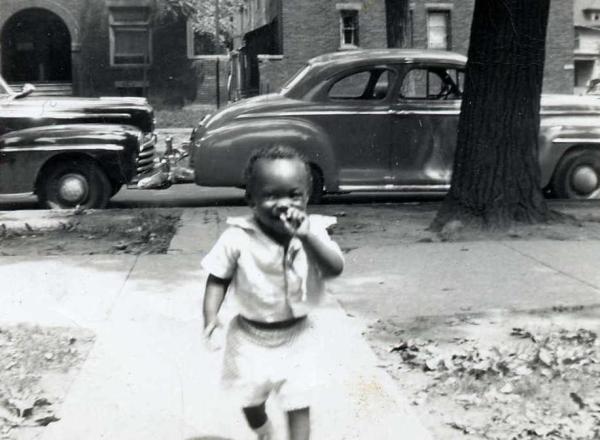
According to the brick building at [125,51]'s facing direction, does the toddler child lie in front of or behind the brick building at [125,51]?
in front

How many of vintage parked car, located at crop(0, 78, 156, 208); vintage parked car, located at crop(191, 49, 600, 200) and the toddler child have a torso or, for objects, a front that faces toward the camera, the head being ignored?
1

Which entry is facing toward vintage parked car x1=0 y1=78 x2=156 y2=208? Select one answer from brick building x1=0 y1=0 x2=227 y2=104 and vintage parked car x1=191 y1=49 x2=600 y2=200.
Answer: the brick building

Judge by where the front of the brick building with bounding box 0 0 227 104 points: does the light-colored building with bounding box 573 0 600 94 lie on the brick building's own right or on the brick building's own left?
on the brick building's own left

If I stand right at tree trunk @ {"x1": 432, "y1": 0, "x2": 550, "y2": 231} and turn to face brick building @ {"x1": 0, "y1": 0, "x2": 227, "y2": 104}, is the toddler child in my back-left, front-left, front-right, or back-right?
back-left

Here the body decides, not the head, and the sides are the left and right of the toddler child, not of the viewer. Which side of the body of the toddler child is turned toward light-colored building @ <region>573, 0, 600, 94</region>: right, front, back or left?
back

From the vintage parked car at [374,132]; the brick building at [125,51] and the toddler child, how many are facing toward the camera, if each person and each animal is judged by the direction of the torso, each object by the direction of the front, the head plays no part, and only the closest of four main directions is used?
2

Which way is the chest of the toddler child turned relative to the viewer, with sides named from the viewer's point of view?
facing the viewer

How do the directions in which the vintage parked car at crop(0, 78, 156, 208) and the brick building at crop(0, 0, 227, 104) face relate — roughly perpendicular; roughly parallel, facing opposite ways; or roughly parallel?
roughly perpendicular

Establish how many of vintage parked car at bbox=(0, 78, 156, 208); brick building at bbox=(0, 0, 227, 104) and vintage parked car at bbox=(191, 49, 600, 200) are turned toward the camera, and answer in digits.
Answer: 1

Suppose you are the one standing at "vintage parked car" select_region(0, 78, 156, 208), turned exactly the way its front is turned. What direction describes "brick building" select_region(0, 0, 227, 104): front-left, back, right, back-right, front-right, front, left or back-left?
left

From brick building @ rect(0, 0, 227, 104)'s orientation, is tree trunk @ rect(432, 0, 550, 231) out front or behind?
out front

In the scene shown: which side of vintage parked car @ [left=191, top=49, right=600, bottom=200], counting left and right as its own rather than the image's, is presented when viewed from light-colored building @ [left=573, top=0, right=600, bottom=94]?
left

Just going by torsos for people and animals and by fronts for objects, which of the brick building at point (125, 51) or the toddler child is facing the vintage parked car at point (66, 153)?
the brick building

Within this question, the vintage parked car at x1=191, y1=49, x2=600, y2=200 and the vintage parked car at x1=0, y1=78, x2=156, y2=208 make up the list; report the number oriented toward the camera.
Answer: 0

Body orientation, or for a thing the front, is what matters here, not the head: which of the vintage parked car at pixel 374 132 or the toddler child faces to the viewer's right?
the vintage parked car

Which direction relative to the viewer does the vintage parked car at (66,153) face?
to the viewer's right

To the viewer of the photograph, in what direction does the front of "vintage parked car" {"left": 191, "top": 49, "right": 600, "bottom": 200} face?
facing to the right of the viewer
